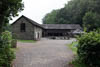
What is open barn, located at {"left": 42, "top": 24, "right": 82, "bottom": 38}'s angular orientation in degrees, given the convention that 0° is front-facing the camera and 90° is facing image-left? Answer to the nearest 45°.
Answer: approximately 0°
